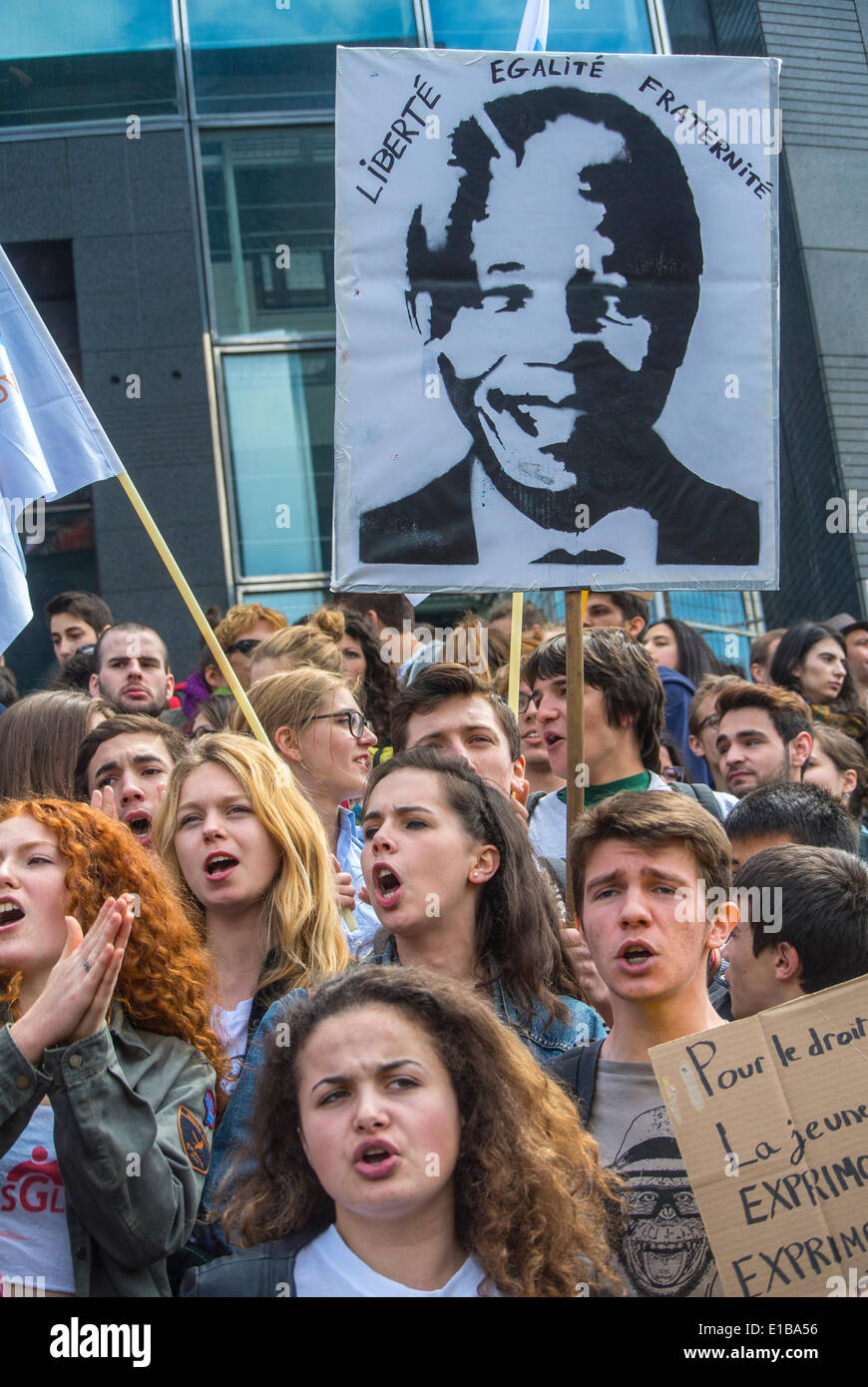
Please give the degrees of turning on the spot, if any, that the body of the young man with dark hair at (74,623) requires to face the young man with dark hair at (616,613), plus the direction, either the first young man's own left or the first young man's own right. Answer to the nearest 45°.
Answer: approximately 90° to the first young man's own left

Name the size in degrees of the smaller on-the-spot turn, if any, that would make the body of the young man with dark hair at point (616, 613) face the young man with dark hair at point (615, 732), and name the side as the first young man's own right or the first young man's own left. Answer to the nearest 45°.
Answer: approximately 45° to the first young man's own left

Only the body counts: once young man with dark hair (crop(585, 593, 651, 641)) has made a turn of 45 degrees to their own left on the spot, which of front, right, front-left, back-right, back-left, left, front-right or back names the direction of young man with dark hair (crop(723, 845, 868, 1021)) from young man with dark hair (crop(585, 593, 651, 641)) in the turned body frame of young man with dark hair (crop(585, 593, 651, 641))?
front

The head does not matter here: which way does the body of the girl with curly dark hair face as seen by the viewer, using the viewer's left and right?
facing the viewer

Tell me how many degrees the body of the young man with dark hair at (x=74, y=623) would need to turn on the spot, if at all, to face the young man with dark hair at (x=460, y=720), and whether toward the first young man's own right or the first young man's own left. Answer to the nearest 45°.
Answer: approximately 45° to the first young man's own left

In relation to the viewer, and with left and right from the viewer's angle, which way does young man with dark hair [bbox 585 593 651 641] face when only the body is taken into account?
facing the viewer and to the left of the viewer

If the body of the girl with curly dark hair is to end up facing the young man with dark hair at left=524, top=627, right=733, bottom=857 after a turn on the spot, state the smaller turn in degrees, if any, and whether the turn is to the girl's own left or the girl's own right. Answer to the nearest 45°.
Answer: approximately 180°

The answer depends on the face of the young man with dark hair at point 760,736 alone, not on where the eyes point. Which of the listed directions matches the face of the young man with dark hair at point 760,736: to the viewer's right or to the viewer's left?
to the viewer's left

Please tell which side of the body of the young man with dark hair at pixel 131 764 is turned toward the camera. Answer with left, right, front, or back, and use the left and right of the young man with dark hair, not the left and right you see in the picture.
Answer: front

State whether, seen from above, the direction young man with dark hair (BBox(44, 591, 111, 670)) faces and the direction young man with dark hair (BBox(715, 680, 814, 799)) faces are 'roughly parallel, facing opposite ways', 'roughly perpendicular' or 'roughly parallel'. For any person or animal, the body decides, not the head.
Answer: roughly parallel

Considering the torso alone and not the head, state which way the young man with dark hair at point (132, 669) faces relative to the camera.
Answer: toward the camera

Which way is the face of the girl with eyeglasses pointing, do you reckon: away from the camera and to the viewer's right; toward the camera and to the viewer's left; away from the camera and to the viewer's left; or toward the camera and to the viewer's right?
toward the camera and to the viewer's right
